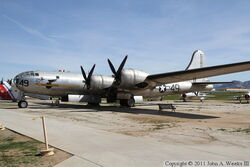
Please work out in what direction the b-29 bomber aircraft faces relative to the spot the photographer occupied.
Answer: facing the viewer and to the left of the viewer
